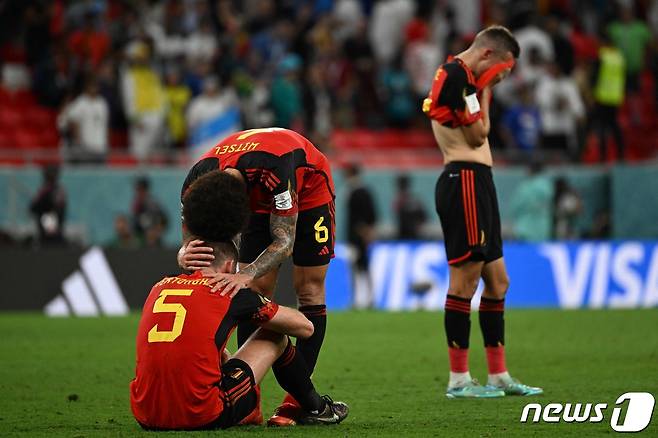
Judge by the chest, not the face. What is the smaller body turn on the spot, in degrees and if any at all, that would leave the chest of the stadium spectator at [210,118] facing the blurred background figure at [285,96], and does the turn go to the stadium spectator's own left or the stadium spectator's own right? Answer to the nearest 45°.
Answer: approximately 90° to the stadium spectator's own left

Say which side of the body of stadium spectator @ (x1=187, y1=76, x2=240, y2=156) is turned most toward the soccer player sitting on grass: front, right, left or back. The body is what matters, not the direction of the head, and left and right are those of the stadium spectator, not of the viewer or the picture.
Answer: front

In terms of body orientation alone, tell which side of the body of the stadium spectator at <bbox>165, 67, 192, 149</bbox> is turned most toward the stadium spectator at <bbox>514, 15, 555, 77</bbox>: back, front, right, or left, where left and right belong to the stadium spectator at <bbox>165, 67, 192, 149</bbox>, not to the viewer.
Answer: left

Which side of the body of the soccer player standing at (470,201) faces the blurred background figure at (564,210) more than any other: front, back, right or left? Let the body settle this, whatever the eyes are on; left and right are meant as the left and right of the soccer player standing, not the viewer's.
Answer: left

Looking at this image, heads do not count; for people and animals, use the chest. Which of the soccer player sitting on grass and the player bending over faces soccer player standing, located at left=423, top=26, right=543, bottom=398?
the soccer player sitting on grass

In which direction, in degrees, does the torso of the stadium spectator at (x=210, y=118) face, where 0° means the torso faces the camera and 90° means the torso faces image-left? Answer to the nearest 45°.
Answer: approximately 0°

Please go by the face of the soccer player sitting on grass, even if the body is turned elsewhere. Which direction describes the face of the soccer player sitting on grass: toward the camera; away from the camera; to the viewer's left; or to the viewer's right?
away from the camera
